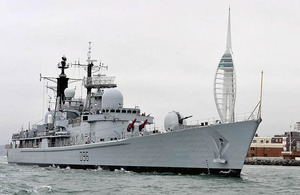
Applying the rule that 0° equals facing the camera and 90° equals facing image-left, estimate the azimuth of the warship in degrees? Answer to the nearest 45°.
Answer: approximately 315°
